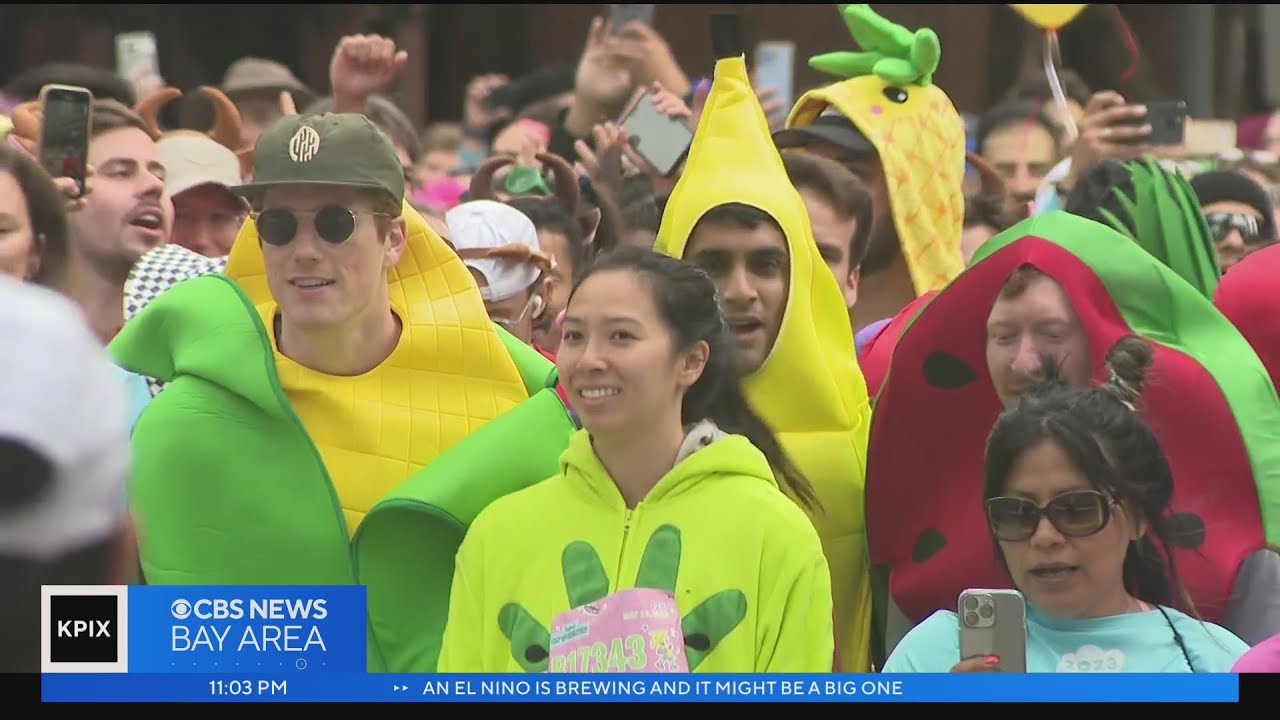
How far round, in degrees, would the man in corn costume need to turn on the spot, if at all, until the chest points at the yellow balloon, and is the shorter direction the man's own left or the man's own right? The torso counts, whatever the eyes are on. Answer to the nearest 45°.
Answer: approximately 135° to the man's own left

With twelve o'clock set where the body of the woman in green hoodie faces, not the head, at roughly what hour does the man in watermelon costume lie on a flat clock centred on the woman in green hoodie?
The man in watermelon costume is roughly at 8 o'clock from the woman in green hoodie.

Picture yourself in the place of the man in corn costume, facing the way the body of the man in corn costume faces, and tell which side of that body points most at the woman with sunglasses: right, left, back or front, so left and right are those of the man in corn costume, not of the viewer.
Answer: left

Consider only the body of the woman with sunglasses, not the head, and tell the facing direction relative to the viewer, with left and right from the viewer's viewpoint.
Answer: facing the viewer and to the left of the viewer

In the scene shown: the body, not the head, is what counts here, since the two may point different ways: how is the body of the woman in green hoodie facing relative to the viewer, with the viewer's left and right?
facing the viewer

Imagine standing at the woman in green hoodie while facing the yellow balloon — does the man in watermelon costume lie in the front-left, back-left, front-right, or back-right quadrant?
front-right

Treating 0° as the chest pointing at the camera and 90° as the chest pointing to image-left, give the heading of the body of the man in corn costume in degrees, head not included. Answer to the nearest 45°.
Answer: approximately 0°

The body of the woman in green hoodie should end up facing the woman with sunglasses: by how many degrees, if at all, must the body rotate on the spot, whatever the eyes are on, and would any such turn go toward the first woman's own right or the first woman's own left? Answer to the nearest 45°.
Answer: approximately 90° to the first woman's own left

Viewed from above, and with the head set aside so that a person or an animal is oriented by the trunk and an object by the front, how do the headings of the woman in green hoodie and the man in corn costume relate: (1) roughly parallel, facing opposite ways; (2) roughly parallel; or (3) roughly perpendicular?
roughly parallel

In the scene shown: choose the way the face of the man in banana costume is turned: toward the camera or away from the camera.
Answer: toward the camera

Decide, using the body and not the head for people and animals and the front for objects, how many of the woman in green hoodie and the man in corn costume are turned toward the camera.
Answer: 2
